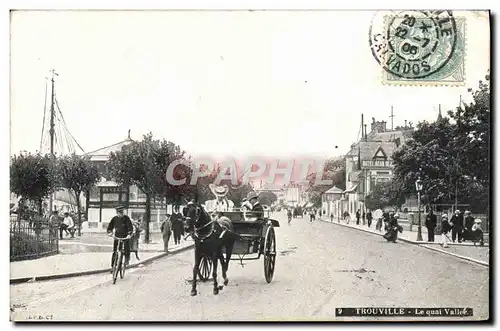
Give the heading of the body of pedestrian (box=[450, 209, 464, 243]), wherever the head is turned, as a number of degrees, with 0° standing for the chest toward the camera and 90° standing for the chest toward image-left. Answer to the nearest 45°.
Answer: approximately 0°

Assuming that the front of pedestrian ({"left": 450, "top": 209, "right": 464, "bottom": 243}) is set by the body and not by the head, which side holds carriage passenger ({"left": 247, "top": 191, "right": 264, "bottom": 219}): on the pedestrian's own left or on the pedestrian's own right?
on the pedestrian's own right

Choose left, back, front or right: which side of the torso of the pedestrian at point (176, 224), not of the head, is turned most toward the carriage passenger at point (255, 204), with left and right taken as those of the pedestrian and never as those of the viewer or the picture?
left

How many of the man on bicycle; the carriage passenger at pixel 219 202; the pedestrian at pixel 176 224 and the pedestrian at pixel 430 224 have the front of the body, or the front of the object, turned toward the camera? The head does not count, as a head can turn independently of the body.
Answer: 3

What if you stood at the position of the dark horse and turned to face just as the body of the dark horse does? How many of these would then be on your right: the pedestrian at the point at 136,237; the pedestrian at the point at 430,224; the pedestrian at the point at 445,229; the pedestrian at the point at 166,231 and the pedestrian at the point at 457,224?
2

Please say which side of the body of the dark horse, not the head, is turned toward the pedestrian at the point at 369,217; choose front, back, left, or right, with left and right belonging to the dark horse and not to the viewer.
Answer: back

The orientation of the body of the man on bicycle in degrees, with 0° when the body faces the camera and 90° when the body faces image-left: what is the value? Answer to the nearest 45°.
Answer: approximately 0°
